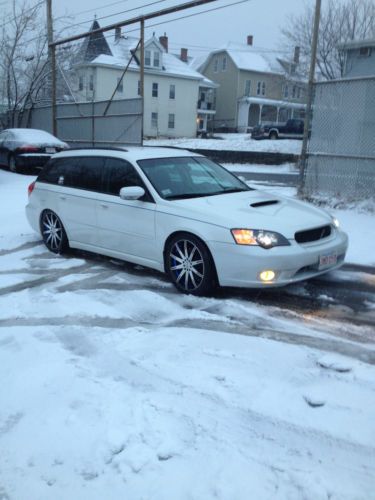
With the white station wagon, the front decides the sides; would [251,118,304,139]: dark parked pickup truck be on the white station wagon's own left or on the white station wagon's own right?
on the white station wagon's own left

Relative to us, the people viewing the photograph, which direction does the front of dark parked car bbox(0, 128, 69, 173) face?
facing away from the viewer and to the left of the viewer

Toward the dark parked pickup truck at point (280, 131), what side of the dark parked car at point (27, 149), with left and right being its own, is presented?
right

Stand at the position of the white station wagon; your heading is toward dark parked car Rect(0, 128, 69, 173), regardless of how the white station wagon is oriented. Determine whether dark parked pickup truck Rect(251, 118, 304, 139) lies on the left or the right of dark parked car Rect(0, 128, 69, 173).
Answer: right

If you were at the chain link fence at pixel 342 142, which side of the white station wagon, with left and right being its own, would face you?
left

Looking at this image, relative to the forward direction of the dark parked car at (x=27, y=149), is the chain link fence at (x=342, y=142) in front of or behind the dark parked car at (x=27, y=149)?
behind
